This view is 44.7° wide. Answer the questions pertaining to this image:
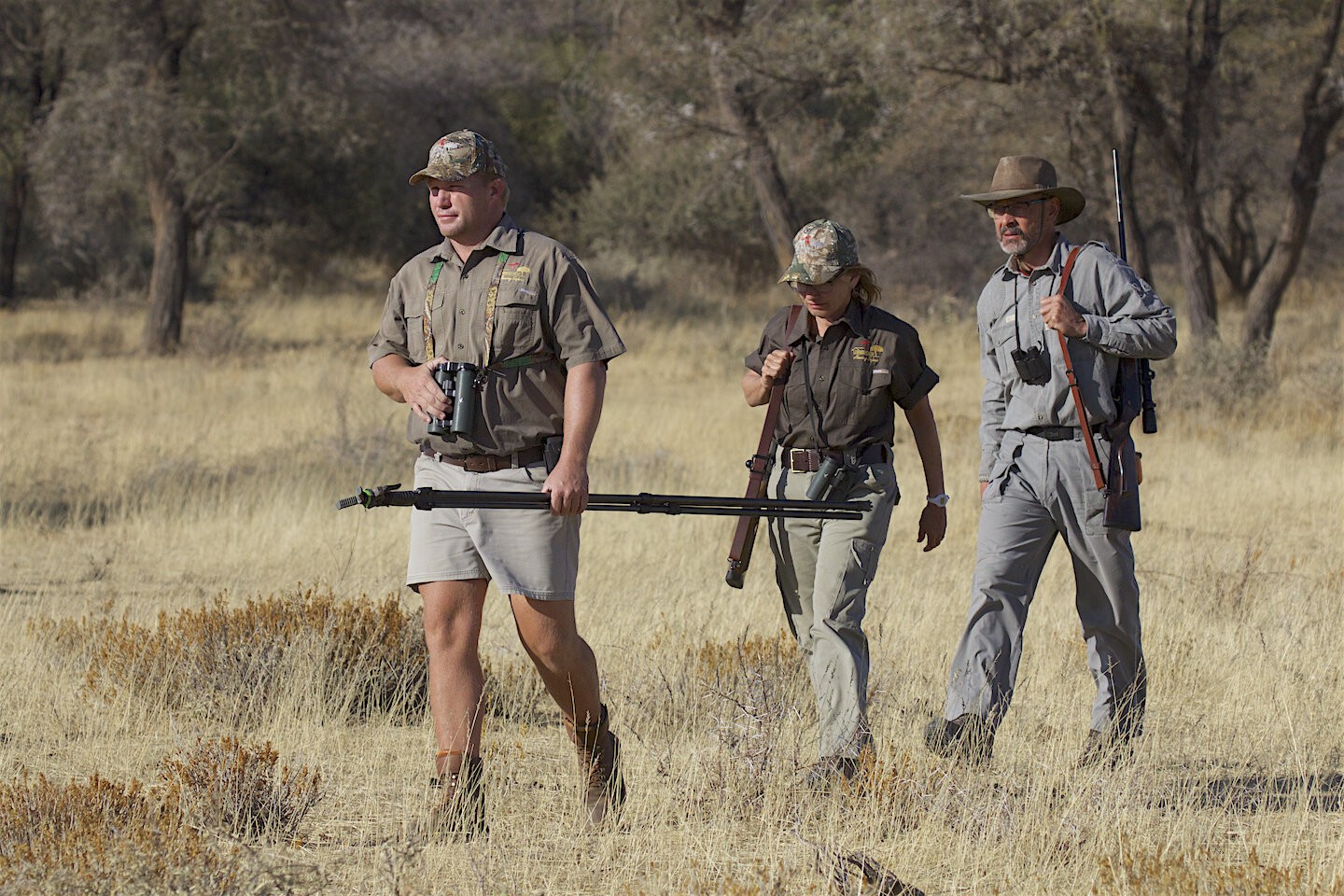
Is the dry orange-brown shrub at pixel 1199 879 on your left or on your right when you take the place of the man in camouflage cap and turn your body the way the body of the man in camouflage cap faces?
on your left

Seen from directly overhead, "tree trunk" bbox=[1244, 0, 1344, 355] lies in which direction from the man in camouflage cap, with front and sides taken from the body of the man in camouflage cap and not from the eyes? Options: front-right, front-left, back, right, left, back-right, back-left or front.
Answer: back

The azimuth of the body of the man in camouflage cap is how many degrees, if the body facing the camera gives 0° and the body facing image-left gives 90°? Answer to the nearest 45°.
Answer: approximately 45°

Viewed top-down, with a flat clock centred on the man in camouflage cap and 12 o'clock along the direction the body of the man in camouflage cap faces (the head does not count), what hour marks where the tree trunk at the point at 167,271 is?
The tree trunk is roughly at 4 o'clock from the man in camouflage cap.

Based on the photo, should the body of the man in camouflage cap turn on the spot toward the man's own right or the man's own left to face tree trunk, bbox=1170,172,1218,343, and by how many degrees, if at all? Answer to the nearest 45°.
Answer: approximately 180°

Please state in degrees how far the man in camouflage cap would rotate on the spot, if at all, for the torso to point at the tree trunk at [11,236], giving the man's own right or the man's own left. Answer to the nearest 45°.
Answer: approximately 135° to the man's own right

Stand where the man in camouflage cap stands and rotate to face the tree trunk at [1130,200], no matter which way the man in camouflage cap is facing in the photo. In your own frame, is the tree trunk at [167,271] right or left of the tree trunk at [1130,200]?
left
